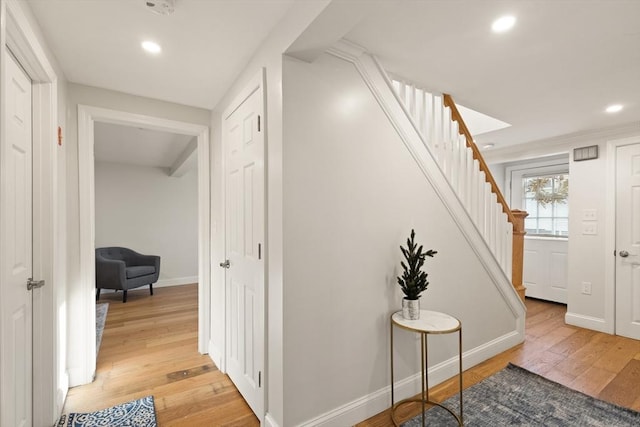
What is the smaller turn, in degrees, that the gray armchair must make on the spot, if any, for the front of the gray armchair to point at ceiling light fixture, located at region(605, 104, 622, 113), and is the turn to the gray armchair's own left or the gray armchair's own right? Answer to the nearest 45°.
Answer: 0° — it already faces it

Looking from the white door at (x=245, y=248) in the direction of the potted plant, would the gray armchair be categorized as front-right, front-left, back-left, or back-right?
back-left

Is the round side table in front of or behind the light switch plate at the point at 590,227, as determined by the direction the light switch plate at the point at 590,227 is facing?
in front

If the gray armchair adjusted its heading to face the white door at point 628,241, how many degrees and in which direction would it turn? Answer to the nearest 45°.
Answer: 0° — it already faces it

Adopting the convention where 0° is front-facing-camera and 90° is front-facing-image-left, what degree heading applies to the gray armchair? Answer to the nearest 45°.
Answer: approximately 315°

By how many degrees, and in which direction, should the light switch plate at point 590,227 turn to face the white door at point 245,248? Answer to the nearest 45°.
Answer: approximately 45° to its right

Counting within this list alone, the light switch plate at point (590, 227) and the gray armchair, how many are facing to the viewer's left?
0

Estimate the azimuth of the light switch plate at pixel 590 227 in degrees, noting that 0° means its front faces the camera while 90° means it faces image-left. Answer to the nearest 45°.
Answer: approximately 0°

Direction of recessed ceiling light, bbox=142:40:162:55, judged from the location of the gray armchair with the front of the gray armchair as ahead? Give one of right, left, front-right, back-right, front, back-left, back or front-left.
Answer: front-right

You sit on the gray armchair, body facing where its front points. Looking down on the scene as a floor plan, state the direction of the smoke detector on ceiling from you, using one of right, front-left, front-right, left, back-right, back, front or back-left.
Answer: front-right

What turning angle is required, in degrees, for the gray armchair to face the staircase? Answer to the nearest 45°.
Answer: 0° — it already faces it
